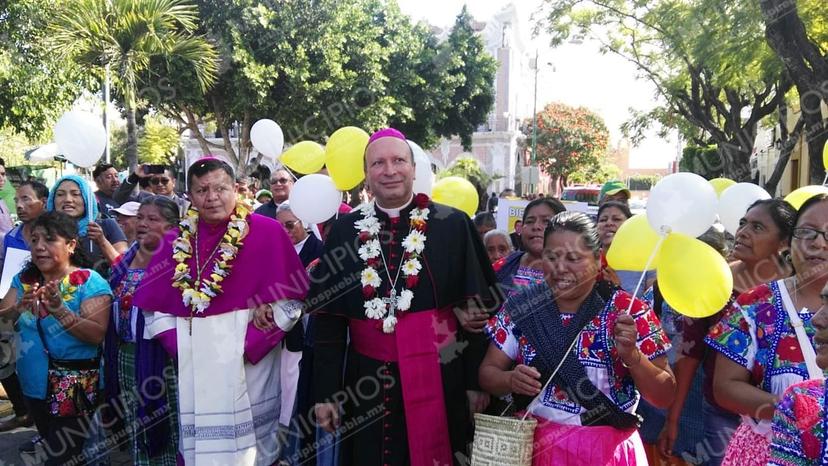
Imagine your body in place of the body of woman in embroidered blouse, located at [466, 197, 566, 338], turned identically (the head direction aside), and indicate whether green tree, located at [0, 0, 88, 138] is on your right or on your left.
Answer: on your right

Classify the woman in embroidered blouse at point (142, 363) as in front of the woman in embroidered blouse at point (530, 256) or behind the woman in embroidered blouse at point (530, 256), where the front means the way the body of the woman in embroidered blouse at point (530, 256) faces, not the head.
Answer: in front

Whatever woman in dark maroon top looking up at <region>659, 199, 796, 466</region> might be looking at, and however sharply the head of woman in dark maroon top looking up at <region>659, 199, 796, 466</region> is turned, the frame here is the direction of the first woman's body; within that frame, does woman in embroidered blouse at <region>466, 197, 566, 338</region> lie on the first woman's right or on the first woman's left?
on the first woman's right

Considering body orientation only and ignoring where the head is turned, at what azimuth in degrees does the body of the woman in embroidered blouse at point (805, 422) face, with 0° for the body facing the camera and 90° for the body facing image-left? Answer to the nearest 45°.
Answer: approximately 45°

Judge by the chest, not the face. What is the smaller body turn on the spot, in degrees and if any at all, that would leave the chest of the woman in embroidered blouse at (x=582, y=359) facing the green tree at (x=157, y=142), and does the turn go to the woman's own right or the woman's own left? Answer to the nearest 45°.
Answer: approximately 135° to the woman's own right

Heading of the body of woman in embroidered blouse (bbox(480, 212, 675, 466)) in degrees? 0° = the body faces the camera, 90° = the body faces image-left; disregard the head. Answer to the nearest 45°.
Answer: approximately 0°

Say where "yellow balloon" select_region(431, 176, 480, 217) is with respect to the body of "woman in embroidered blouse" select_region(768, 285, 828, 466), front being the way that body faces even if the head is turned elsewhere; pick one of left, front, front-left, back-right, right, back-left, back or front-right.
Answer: right

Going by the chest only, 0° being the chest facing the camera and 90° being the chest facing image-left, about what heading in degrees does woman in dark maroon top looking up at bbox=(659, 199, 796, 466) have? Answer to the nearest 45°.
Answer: approximately 45°

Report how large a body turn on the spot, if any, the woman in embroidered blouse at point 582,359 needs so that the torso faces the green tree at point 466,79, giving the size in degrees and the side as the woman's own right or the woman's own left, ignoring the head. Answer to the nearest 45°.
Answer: approximately 180°

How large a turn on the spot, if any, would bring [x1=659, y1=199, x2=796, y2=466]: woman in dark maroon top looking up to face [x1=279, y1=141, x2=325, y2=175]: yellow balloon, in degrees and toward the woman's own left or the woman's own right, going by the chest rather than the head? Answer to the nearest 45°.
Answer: approximately 45° to the woman's own right

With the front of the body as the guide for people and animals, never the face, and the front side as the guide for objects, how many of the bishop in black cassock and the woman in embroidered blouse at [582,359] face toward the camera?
2
